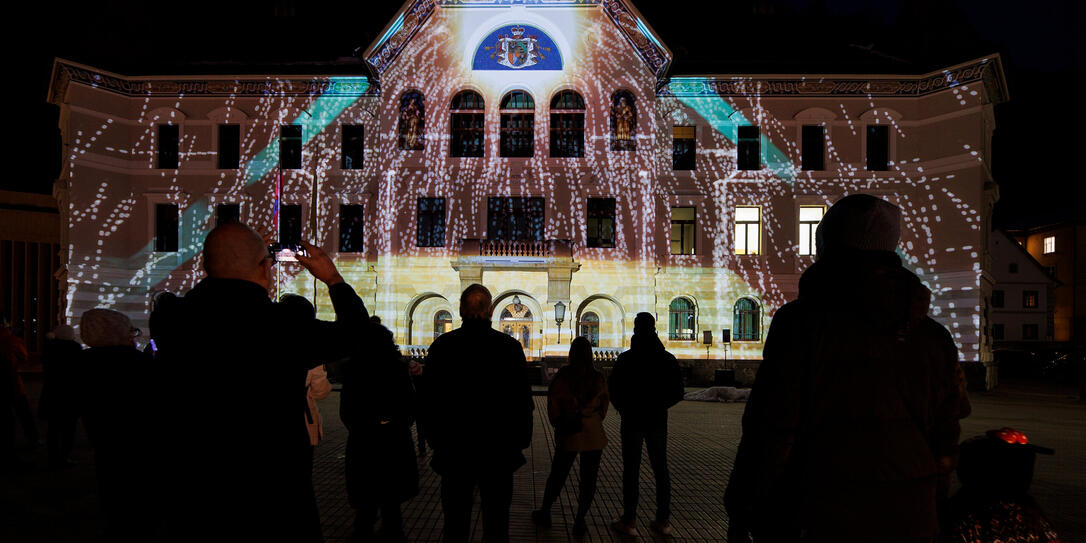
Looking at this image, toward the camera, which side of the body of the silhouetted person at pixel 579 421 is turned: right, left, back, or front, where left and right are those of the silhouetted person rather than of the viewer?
back

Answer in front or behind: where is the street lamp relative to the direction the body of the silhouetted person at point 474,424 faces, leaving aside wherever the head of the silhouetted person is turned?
in front

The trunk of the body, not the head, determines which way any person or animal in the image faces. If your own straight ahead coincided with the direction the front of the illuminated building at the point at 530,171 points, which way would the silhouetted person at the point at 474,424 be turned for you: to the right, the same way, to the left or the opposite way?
the opposite way

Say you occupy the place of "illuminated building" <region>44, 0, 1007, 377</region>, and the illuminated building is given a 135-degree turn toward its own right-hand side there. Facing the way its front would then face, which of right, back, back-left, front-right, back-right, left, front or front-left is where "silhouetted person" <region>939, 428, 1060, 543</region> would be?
back-left

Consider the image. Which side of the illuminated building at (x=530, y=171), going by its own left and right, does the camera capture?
front

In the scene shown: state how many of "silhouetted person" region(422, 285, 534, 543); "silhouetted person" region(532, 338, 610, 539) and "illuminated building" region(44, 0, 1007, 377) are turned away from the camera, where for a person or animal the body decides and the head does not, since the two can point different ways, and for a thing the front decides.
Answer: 2

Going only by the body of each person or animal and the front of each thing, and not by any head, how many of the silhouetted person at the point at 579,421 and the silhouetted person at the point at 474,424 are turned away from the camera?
2

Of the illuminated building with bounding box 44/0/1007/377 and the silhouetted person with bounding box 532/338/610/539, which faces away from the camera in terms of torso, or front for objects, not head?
the silhouetted person

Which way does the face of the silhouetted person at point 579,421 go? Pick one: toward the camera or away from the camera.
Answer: away from the camera

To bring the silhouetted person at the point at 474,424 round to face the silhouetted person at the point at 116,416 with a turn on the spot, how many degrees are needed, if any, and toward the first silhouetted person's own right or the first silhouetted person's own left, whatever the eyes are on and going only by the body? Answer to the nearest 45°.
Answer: approximately 90° to the first silhouetted person's own left

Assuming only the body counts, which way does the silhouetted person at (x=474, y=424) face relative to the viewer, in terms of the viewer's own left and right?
facing away from the viewer

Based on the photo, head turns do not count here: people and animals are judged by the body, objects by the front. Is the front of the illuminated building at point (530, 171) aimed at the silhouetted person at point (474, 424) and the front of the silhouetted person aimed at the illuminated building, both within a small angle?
yes

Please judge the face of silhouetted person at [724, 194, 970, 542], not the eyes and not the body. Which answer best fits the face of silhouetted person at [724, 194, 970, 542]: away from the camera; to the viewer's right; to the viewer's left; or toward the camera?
away from the camera

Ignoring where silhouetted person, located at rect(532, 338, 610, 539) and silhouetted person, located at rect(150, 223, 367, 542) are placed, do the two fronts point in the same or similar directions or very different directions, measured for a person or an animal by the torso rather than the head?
same or similar directions

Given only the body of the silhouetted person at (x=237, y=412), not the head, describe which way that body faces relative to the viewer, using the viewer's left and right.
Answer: facing away from the viewer and to the right of the viewer

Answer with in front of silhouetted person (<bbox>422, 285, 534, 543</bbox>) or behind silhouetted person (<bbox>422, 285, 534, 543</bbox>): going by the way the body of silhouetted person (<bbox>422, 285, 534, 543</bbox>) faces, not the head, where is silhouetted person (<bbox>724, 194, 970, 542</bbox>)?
behind

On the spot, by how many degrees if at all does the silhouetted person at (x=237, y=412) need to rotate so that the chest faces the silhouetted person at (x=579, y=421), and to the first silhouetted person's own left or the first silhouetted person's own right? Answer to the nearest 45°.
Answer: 0° — they already face them

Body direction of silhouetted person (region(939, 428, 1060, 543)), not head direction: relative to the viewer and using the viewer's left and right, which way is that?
facing away from the viewer and to the right of the viewer

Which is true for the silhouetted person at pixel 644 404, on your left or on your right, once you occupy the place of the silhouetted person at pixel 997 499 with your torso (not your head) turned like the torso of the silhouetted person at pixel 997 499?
on your left
